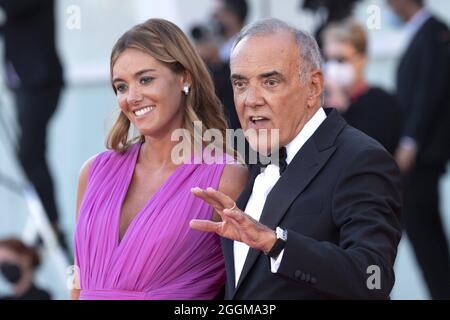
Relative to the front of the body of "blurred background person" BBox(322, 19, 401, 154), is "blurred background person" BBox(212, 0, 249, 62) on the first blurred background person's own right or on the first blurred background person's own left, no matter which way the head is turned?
on the first blurred background person's own right

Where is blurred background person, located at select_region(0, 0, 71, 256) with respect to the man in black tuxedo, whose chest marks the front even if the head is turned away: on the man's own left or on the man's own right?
on the man's own right

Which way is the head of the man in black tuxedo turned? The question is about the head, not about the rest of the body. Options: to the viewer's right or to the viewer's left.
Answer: to the viewer's left

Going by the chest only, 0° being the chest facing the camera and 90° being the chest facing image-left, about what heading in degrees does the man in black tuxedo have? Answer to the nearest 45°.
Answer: approximately 45°

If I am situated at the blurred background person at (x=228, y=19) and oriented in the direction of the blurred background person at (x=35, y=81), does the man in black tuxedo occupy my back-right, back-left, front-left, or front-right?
back-left

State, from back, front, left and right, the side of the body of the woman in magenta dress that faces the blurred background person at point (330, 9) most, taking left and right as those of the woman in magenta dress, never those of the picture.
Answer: back
